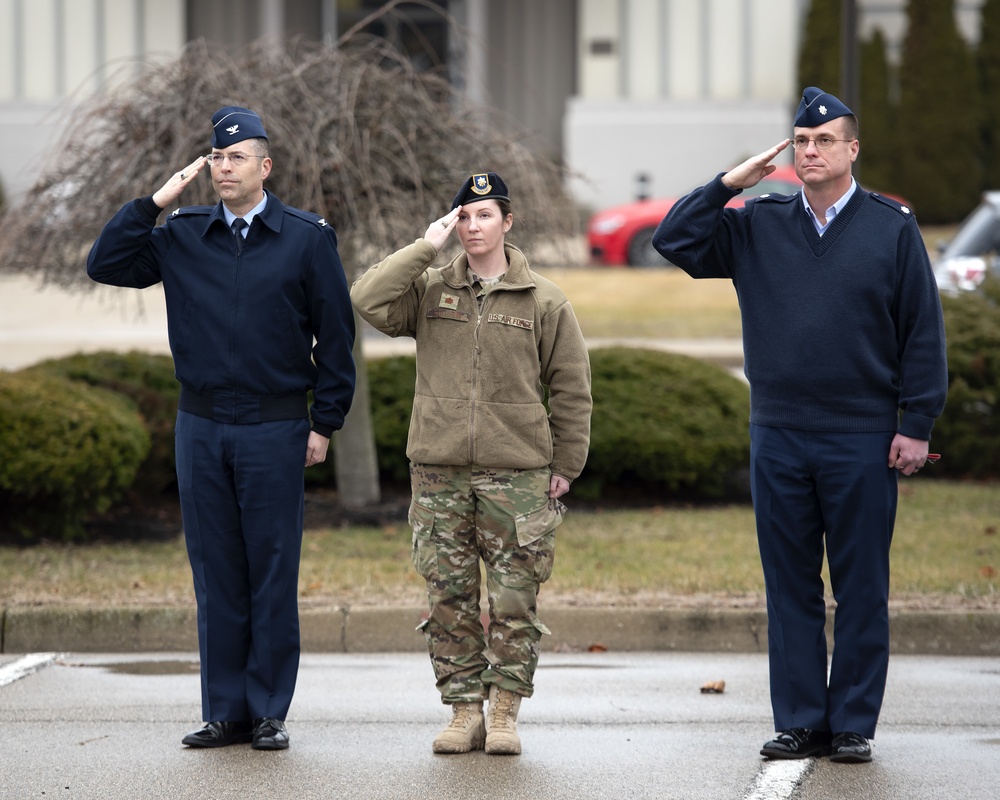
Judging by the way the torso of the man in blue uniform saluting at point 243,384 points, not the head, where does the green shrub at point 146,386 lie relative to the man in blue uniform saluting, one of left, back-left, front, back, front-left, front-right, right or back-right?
back-right

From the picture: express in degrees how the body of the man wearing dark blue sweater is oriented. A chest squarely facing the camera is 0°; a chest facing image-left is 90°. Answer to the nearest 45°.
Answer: approximately 45°

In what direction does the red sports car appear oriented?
to the viewer's left

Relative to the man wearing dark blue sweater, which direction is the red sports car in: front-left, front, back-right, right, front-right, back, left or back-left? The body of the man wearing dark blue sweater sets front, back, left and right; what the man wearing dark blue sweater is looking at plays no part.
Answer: back-right

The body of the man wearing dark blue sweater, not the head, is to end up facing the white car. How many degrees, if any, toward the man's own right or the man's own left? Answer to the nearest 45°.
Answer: approximately 135° to the man's own right

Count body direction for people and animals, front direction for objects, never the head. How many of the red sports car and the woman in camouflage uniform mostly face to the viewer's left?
1

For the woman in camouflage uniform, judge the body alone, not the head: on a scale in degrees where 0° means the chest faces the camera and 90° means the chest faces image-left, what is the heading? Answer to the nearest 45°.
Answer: approximately 0°

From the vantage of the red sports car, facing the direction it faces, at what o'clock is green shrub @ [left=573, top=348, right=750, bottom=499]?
The green shrub is roughly at 9 o'clock from the red sports car.

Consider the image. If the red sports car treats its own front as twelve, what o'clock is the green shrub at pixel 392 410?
The green shrub is roughly at 9 o'clock from the red sports car.

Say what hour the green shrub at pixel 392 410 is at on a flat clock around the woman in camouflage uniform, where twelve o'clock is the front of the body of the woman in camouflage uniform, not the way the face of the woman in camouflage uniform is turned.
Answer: The green shrub is roughly at 6 o'clock from the woman in camouflage uniform.

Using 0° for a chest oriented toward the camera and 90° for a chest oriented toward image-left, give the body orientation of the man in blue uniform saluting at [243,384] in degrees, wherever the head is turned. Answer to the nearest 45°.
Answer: approximately 45°
